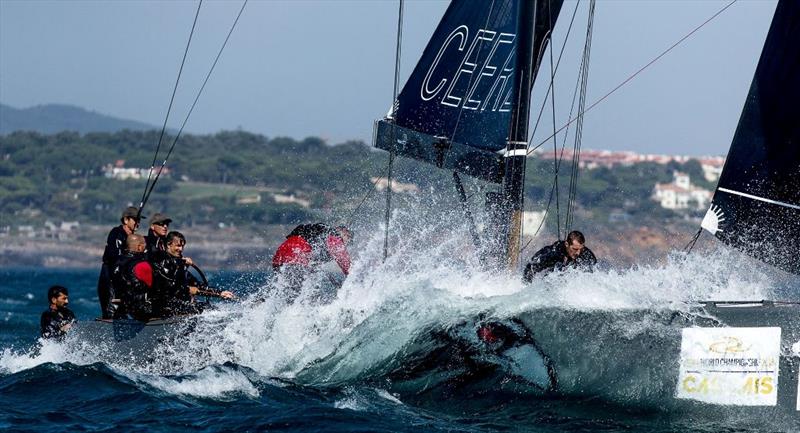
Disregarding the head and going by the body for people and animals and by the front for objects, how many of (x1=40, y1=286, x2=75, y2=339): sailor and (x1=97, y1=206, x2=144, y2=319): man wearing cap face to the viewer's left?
0

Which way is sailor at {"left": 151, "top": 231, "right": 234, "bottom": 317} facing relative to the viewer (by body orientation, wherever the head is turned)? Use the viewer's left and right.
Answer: facing the viewer and to the right of the viewer

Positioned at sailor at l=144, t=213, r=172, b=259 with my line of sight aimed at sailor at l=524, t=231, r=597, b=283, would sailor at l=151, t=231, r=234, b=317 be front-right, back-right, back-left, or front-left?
front-right

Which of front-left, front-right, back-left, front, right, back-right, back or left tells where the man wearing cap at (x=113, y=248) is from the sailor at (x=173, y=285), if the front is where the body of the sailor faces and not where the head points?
back

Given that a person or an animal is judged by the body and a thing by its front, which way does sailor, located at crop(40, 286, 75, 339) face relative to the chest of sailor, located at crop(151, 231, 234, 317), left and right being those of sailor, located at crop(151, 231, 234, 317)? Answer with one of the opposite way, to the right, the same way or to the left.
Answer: the same way

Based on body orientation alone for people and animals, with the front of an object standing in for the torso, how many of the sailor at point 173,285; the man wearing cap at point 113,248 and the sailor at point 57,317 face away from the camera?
0

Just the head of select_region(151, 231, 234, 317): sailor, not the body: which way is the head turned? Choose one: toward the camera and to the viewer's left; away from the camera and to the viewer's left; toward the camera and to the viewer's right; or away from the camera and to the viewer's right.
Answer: toward the camera and to the viewer's right

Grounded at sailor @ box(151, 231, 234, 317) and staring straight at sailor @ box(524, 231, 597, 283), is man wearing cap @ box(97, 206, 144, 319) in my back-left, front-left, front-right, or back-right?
back-left

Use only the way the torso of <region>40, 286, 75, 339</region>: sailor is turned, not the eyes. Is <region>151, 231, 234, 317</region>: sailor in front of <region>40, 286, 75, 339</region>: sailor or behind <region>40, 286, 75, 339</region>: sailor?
in front

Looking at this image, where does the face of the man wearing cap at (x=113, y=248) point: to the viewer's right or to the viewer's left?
to the viewer's right
